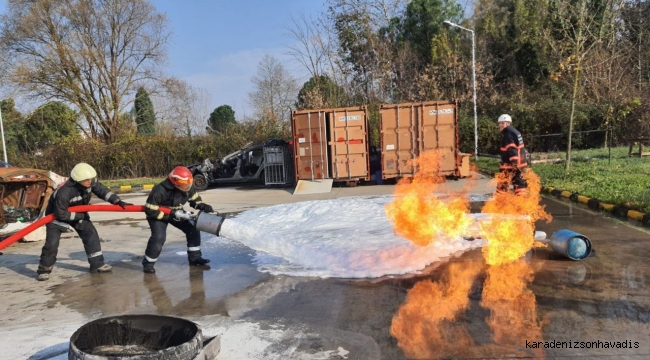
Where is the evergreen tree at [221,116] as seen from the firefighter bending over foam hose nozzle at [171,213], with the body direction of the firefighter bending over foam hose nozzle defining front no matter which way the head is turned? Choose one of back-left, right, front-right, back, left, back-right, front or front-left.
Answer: back-left

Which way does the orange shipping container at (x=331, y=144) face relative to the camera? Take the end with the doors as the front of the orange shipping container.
toward the camera

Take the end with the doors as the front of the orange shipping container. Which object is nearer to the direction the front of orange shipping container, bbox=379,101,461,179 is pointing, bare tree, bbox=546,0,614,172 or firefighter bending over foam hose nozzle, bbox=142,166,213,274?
the firefighter bending over foam hose nozzle

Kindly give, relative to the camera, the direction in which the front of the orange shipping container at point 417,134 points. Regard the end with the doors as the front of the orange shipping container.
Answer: facing the viewer

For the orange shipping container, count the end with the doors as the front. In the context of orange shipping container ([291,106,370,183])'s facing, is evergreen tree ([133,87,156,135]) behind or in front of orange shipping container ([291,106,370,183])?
behind

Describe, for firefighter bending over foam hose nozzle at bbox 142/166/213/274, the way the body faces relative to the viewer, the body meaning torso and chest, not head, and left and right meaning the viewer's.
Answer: facing the viewer and to the right of the viewer

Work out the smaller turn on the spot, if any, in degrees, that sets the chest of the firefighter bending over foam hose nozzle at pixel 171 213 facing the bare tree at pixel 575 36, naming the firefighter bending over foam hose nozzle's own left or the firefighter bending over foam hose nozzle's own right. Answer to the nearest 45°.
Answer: approximately 45° to the firefighter bending over foam hose nozzle's own left

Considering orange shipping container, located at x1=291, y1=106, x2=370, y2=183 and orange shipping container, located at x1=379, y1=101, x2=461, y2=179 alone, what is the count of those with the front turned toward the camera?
2

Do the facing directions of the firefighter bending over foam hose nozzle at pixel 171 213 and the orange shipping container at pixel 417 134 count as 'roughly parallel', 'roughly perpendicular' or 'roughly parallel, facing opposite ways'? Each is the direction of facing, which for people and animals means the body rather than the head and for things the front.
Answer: roughly perpendicular

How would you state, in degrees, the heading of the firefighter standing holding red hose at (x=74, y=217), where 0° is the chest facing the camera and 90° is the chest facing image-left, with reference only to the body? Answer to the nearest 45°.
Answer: approximately 315°

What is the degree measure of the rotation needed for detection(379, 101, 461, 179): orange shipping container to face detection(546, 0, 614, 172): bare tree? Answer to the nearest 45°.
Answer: approximately 90° to its left

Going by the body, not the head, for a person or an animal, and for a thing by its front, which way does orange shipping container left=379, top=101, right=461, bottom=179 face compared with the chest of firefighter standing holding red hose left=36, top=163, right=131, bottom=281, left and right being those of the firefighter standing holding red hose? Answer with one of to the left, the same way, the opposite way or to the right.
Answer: to the right

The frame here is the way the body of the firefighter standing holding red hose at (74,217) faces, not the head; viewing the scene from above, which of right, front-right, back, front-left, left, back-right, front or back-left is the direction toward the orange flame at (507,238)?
front

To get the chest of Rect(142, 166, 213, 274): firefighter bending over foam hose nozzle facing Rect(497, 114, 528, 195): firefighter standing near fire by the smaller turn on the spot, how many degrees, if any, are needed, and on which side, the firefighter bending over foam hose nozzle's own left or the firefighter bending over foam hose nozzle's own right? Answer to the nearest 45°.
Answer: approximately 45° to the firefighter bending over foam hose nozzle's own left
